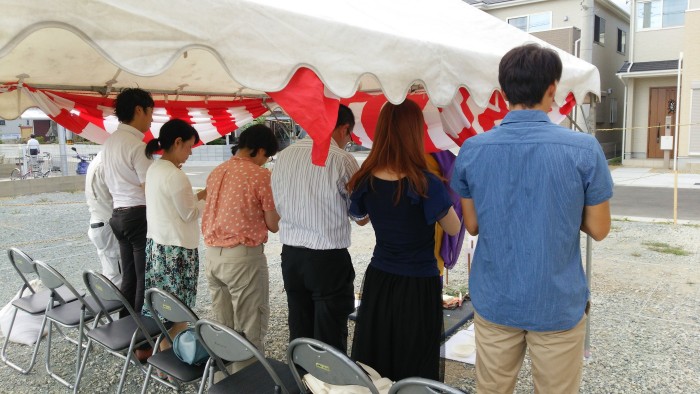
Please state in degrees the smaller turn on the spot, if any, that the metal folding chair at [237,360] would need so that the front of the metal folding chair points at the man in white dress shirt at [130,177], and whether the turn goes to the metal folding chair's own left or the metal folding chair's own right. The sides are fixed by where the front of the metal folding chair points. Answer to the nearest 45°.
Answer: approximately 90° to the metal folding chair's own left

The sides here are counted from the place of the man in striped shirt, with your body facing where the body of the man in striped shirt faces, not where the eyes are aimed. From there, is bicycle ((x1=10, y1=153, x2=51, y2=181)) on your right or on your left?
on your left

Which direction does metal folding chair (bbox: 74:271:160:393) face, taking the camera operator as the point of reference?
facing away from the viewer and to the right of the viewer

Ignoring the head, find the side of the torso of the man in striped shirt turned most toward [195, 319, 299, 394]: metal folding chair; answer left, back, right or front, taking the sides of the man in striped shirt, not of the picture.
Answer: back

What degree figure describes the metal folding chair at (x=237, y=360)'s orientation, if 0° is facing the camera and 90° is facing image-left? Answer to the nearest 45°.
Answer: approximately 225°

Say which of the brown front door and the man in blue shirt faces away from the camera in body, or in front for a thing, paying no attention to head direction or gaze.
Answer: the man in blue shirt

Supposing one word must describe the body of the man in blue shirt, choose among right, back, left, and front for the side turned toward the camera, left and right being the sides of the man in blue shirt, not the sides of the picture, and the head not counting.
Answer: back

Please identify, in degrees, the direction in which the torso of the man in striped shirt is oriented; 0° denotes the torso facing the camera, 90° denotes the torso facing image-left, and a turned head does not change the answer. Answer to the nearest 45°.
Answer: approximately 225°

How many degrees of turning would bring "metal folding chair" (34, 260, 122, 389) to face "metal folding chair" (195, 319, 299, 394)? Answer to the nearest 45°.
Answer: approximately 90° to its right

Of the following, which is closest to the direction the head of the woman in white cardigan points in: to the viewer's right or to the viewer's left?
to the viewer's right
